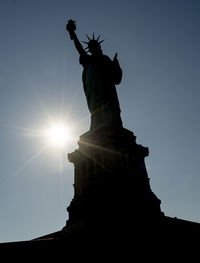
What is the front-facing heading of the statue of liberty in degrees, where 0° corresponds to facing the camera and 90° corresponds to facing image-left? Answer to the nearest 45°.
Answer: approximately 0°
